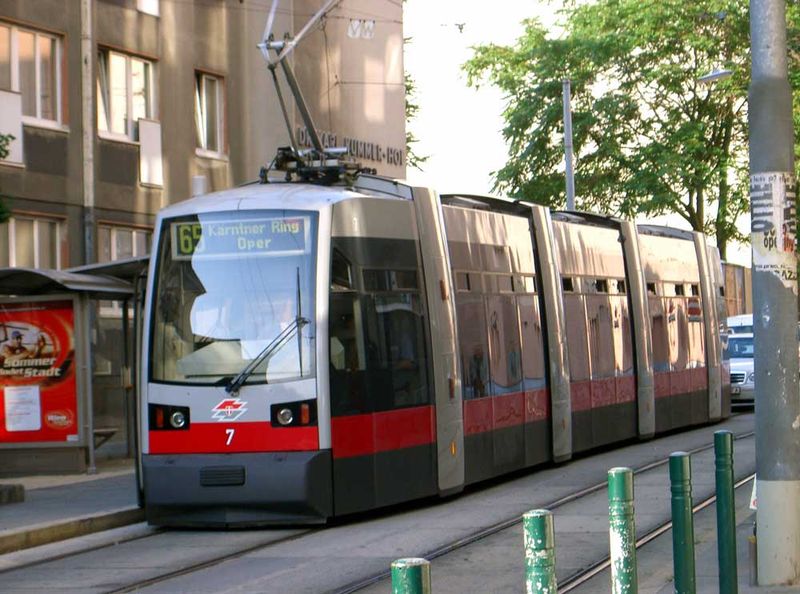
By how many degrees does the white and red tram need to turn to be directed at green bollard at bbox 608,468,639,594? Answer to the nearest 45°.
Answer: approximately 45° to its left

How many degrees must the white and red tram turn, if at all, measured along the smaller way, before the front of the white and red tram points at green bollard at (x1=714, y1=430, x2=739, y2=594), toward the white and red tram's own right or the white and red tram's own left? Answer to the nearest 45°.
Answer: approximately 90° to the white and red tram's own left

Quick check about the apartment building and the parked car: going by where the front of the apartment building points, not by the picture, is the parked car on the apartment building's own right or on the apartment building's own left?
on the apartment building's own left

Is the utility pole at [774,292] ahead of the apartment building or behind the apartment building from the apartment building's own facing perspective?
ahead

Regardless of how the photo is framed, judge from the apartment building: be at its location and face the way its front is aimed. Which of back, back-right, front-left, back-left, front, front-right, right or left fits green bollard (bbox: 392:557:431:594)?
front-right

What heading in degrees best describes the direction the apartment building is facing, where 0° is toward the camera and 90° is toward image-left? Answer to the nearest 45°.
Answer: approximately 315°

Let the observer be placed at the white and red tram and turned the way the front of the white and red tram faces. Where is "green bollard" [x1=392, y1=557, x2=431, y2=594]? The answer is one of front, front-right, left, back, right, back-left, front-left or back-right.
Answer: front-left

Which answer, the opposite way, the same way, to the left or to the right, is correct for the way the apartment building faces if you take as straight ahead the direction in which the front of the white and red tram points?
to the left

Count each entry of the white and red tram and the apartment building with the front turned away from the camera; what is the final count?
0

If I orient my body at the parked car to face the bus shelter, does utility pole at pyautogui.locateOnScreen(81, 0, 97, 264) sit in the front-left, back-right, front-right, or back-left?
front-right

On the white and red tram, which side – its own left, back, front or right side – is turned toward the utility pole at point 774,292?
left

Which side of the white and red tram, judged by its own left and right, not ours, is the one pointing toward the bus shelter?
right
